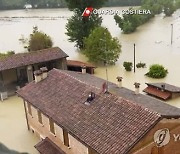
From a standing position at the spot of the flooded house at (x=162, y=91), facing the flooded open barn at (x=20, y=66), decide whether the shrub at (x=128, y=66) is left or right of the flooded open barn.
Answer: right

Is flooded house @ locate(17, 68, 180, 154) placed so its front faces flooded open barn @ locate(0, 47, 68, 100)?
no

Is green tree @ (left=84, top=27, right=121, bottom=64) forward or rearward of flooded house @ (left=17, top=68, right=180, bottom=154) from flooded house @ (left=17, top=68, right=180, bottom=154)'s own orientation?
rearward

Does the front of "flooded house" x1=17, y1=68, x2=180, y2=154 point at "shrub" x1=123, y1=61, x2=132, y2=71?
no

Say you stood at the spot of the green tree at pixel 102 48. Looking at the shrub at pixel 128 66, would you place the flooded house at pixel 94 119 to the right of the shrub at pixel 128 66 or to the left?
right

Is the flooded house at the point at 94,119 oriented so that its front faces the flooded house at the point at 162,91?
no

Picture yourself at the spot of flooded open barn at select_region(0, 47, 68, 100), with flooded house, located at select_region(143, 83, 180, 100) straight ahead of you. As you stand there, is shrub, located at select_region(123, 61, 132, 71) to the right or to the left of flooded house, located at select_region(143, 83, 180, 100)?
left

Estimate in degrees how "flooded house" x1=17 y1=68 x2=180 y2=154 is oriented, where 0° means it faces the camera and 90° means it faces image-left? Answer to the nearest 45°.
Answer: approximately 45°

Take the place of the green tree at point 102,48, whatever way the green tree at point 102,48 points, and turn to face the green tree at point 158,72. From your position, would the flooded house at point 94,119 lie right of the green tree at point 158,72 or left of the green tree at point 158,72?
right

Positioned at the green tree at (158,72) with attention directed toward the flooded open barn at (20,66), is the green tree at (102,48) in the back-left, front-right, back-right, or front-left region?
front-right

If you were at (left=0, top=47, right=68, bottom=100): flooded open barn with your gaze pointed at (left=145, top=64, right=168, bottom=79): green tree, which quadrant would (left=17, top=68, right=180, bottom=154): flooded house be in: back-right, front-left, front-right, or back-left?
front-right

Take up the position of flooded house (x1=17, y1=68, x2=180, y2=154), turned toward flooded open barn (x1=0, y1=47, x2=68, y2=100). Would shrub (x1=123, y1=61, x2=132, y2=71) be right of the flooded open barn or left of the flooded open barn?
right

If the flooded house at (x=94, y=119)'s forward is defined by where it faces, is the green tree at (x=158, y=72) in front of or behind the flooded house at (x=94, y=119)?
behind

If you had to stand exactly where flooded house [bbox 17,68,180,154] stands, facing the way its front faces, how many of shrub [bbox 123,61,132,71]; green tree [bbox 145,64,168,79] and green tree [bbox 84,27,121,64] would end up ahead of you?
0
